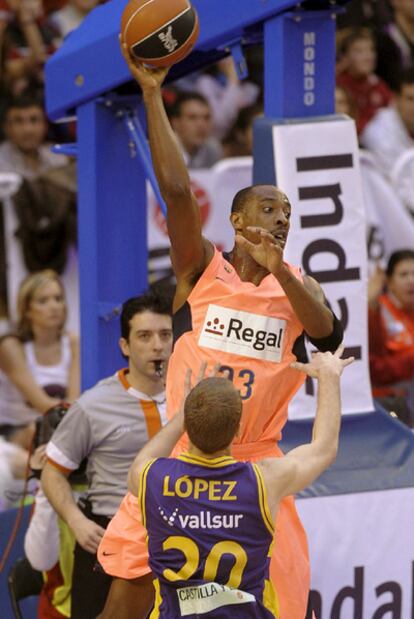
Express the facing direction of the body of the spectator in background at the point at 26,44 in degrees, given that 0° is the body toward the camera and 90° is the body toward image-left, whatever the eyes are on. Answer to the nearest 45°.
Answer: approximately 0°

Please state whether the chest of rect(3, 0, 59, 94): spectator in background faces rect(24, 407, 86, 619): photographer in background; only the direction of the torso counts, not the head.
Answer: yes

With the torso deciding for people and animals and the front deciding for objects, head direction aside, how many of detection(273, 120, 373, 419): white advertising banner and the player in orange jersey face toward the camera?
2

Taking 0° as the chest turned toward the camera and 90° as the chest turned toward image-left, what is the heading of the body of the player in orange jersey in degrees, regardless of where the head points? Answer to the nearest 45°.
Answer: approximately 0°

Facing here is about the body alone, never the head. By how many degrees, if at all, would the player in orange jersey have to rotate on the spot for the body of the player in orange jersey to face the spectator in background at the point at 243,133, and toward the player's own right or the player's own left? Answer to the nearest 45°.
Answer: approximately 180°

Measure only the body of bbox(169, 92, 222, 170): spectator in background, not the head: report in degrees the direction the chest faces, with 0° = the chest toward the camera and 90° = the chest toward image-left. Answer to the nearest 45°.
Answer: approximately 315°

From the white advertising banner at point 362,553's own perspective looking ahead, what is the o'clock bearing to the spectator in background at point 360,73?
The spectator in background is roughly at 6 o'clock from the white advertising banner.

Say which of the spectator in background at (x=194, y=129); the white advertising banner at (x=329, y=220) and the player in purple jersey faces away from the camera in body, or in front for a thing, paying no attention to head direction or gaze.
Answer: the player in purple jersey

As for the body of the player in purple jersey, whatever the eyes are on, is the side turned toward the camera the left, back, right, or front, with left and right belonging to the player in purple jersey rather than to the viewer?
back
